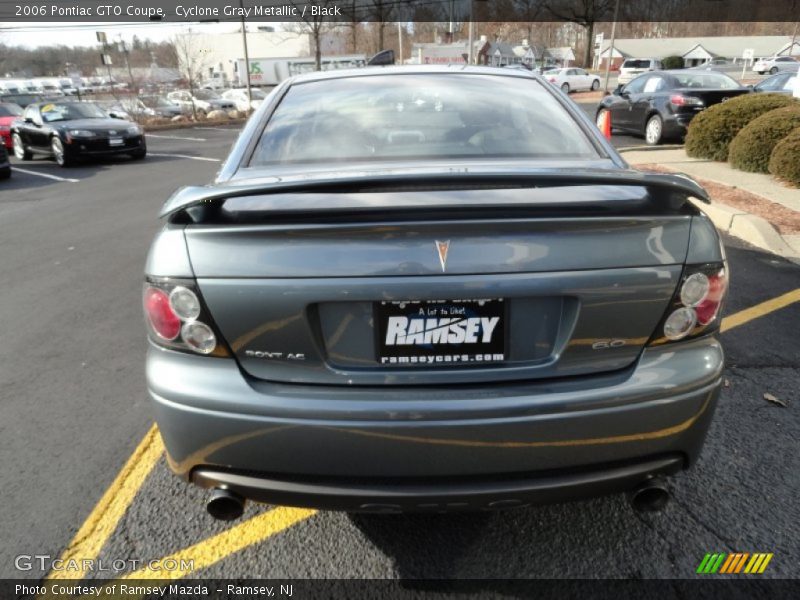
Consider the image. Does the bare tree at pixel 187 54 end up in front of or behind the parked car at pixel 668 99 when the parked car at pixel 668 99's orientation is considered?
in front

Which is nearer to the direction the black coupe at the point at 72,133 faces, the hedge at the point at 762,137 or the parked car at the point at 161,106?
the hedge

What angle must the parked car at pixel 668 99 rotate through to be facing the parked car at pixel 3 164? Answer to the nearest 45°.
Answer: approximately 90° to its left

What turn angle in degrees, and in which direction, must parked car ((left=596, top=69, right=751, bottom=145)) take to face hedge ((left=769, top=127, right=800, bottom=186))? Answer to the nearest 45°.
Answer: approximately 135° to its left

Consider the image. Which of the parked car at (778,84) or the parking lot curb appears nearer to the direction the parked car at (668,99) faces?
the parked car

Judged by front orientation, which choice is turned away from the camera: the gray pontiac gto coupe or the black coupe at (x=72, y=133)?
the gray pontiac gto coupe

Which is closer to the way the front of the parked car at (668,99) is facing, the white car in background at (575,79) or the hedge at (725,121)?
the white car in background

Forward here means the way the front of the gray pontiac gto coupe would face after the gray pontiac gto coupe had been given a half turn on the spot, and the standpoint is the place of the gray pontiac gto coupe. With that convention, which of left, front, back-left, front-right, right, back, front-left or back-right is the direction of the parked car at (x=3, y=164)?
back-right

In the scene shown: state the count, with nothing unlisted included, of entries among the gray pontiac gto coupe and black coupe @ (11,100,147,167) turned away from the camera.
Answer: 1

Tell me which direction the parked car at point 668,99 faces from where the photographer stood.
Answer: facing away from the viewer and to the left of the viewer

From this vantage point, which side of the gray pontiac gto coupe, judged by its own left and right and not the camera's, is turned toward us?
back
